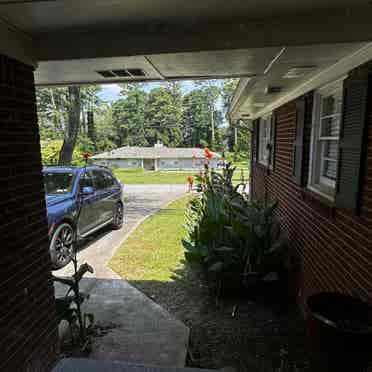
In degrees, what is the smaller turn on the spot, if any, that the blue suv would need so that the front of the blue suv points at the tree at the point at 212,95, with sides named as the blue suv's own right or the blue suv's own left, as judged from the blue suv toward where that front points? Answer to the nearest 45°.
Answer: approximately 180°

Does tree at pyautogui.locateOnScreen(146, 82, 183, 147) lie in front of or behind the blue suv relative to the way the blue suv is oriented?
behind

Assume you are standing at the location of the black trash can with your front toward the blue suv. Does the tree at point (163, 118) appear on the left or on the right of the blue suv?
right

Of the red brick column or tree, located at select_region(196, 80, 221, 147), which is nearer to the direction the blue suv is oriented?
the red brick column

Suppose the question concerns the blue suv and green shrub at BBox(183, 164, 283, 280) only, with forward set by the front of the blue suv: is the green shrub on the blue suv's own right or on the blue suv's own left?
on the blue suv's own left

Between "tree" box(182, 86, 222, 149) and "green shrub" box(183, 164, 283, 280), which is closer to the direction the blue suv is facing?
the green shrub

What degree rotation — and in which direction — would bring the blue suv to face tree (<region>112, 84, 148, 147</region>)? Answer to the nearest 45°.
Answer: approximately 135° to its right

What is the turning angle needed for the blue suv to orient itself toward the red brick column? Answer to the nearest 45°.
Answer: approximately 45° to its left

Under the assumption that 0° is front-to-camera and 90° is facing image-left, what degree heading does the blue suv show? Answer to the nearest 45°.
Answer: approximately 45°

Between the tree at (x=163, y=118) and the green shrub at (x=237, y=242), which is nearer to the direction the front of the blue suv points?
the green shrub

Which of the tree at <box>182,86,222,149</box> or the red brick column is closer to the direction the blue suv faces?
the red brick column

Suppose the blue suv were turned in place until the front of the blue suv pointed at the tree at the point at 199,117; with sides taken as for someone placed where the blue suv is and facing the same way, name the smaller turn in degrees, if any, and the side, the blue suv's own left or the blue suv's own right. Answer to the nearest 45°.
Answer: approximately 180°
